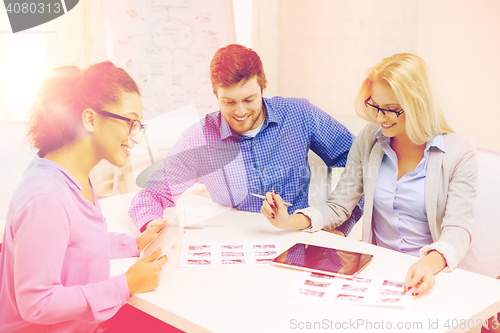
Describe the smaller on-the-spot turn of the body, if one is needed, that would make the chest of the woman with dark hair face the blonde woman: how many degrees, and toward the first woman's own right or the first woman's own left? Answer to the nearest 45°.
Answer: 0° — they already face them

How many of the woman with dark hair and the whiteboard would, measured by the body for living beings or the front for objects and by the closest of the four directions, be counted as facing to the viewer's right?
1

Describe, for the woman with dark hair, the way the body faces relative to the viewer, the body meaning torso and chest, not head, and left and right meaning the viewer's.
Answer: facing to the right of the viewer

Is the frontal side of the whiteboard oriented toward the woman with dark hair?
yes

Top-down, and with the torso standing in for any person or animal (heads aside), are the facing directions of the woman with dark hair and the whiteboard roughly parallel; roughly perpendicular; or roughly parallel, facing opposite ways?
roughly perpendicular

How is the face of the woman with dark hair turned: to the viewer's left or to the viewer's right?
to the viewer's right

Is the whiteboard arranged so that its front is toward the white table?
yes

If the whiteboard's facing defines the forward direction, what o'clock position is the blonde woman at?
The blonde woman is roughly at 11 o'clock from the whiteboard.

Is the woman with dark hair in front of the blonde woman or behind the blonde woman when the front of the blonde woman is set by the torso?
in front
